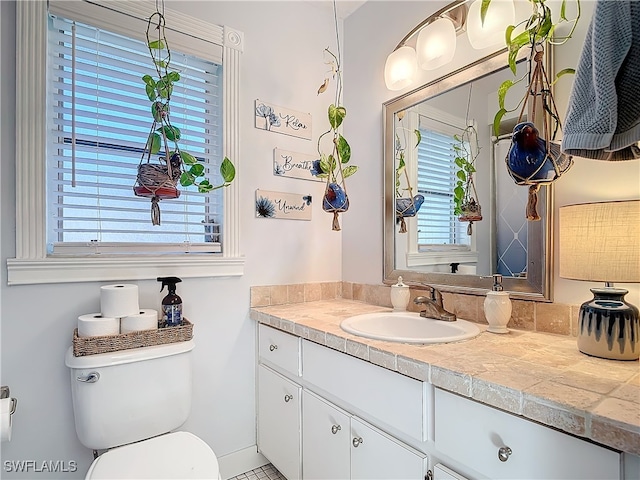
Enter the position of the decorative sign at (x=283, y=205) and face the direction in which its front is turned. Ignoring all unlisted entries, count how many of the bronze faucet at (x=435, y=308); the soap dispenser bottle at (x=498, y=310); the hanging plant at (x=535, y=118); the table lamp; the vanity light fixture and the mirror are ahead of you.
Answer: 6

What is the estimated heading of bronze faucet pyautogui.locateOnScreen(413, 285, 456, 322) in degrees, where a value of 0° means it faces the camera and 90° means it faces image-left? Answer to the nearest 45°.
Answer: approximately 45°

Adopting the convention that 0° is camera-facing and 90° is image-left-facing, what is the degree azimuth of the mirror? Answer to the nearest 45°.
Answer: approximately 45°

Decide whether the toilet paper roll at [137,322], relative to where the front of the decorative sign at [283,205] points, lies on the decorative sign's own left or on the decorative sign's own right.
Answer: on the decorative sign's own right

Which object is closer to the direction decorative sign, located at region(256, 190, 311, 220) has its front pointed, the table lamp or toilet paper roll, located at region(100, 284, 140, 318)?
the table lamp

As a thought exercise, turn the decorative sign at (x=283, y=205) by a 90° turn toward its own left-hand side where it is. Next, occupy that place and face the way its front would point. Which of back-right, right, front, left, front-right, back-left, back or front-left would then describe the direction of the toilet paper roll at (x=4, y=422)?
back

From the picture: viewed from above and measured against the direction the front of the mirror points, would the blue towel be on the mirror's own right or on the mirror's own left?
on the mirror's own left

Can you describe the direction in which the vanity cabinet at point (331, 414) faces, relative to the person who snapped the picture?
facing the viewer and to the left of the viewer

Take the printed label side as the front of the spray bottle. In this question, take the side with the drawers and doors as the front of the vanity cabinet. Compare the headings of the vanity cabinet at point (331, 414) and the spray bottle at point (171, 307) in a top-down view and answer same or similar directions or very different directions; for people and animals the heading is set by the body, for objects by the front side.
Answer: same or similar directions
